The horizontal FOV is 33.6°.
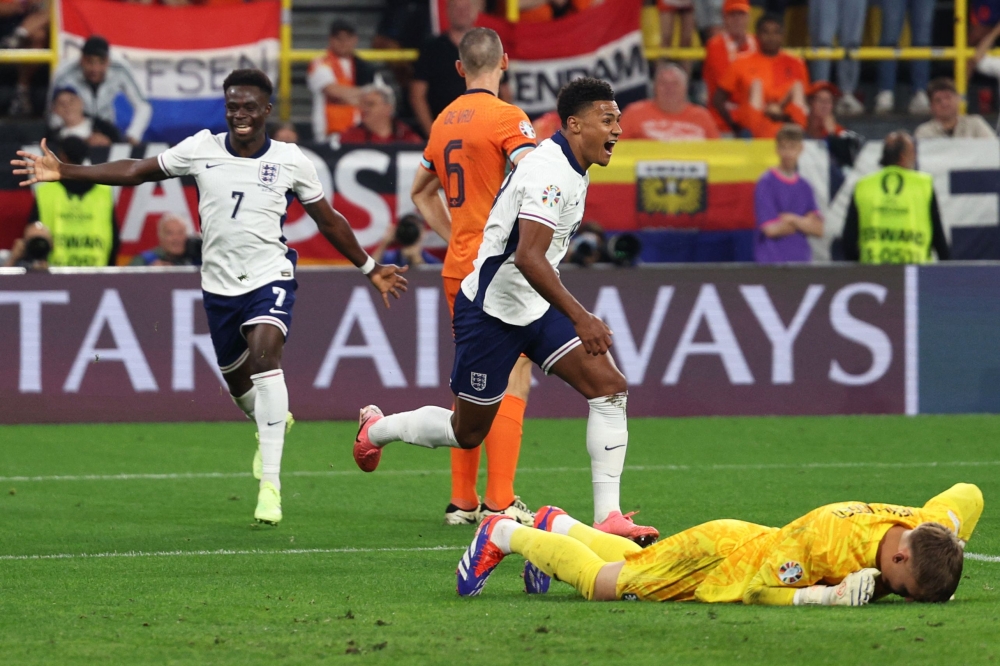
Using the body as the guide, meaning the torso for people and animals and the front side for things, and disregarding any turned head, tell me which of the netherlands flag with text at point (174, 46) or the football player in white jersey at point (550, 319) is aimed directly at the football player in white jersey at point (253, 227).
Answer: the netherlands flag with text

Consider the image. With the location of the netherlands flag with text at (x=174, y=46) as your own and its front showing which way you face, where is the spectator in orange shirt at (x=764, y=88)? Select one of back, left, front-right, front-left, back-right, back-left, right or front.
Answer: left

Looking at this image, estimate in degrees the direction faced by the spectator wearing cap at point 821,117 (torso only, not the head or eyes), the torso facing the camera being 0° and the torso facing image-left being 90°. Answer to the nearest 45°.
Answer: approximately 0°

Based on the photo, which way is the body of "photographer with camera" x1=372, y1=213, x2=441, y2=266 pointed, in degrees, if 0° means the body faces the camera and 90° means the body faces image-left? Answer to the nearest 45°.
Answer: approximately 0°

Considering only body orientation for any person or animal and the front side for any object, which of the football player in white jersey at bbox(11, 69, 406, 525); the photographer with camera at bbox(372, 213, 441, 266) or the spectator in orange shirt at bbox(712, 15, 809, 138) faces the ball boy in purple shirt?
the spectator in orange shirt

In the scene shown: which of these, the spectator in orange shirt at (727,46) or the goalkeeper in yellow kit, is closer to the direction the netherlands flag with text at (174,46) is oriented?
the goalkeeper in yellow kit
